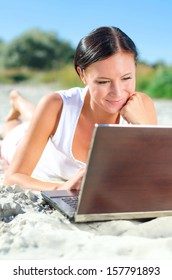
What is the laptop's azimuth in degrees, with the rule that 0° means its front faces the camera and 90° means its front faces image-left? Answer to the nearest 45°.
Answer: approximately 135°

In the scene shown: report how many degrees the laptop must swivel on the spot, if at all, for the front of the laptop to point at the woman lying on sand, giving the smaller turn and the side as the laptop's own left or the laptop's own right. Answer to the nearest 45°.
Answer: approximately 45° to the laptop's own right
